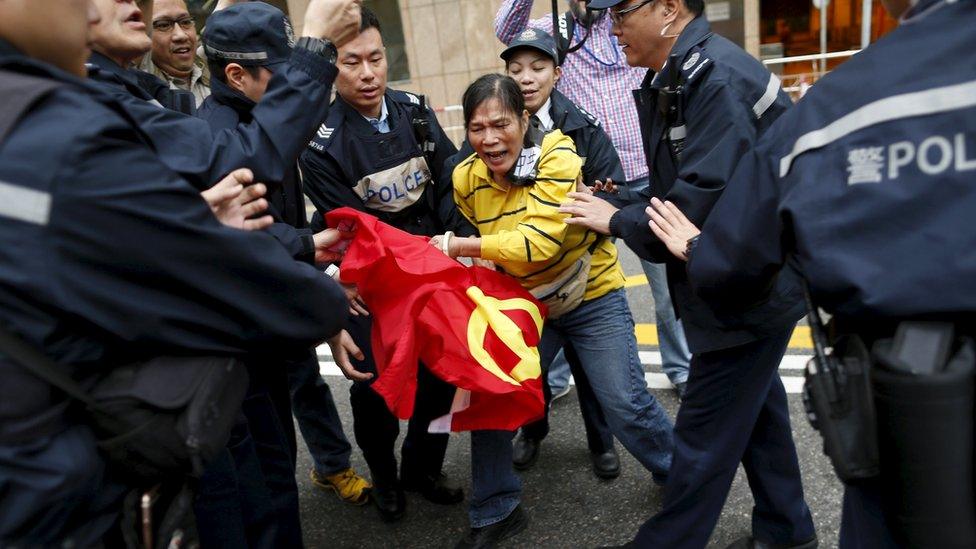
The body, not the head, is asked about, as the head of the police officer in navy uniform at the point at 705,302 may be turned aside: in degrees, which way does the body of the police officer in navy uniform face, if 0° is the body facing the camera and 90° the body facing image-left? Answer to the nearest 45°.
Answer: approximately 90°

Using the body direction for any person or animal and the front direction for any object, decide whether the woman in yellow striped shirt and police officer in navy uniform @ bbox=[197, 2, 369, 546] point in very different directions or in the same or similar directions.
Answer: very different directions

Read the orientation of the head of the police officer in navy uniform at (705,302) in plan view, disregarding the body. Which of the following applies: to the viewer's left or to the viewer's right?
to the viewer's left

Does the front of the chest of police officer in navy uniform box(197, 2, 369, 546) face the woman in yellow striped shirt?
yes

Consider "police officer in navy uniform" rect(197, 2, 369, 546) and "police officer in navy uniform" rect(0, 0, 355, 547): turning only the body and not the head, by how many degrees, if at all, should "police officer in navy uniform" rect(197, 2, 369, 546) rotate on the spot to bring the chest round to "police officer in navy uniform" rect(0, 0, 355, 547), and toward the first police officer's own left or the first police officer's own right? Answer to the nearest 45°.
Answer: approximately 90° to the first police officer's own right

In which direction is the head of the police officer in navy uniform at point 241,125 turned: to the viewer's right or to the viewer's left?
to the viewer's right

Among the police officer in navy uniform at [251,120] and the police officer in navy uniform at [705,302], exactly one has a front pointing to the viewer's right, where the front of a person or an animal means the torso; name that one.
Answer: the police officer in navy uniform at [251,120]

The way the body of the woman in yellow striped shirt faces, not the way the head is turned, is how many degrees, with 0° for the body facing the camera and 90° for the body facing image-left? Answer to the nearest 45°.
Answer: approximately 45°

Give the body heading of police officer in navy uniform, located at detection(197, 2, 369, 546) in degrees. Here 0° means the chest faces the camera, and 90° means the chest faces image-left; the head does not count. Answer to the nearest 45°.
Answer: approximately 270°
